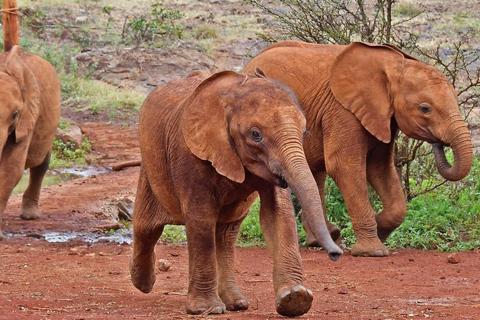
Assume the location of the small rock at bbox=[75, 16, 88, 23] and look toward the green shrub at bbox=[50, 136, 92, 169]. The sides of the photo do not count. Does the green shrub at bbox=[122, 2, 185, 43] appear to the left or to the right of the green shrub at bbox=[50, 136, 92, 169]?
left

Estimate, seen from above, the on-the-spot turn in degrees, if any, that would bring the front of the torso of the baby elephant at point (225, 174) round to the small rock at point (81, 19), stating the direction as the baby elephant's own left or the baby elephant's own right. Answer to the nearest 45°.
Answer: approximately 135° to the baby elephant's own left

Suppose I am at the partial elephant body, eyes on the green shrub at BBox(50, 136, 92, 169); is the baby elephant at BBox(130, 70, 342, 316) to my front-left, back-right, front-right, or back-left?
back-right

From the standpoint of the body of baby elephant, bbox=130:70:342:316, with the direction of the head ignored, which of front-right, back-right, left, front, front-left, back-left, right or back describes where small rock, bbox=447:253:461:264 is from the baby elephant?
left

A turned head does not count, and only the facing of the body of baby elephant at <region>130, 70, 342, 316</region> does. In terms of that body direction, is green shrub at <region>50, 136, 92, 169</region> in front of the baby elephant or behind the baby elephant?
behind

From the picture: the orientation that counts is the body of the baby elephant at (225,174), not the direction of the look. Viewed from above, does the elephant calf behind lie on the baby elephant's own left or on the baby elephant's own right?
on the baby elephant's own left

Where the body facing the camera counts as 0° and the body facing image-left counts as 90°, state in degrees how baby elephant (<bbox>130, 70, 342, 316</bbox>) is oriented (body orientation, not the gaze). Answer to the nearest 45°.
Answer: approximately 315°

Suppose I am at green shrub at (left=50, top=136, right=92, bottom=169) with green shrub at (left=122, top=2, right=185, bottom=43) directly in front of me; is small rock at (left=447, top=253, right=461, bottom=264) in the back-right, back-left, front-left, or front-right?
back-right

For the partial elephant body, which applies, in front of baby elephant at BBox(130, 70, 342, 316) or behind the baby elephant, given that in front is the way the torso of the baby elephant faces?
behind
